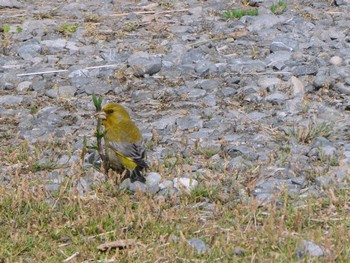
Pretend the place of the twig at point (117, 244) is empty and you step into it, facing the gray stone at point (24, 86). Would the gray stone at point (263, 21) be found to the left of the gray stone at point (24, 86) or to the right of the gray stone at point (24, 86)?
right

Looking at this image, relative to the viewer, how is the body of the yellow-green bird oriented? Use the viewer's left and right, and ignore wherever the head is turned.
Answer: facing to the left of the viewer

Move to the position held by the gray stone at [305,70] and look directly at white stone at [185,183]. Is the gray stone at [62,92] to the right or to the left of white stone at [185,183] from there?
right

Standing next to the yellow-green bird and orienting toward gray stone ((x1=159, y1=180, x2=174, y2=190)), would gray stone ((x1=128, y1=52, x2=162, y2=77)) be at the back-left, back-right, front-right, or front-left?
back-left
